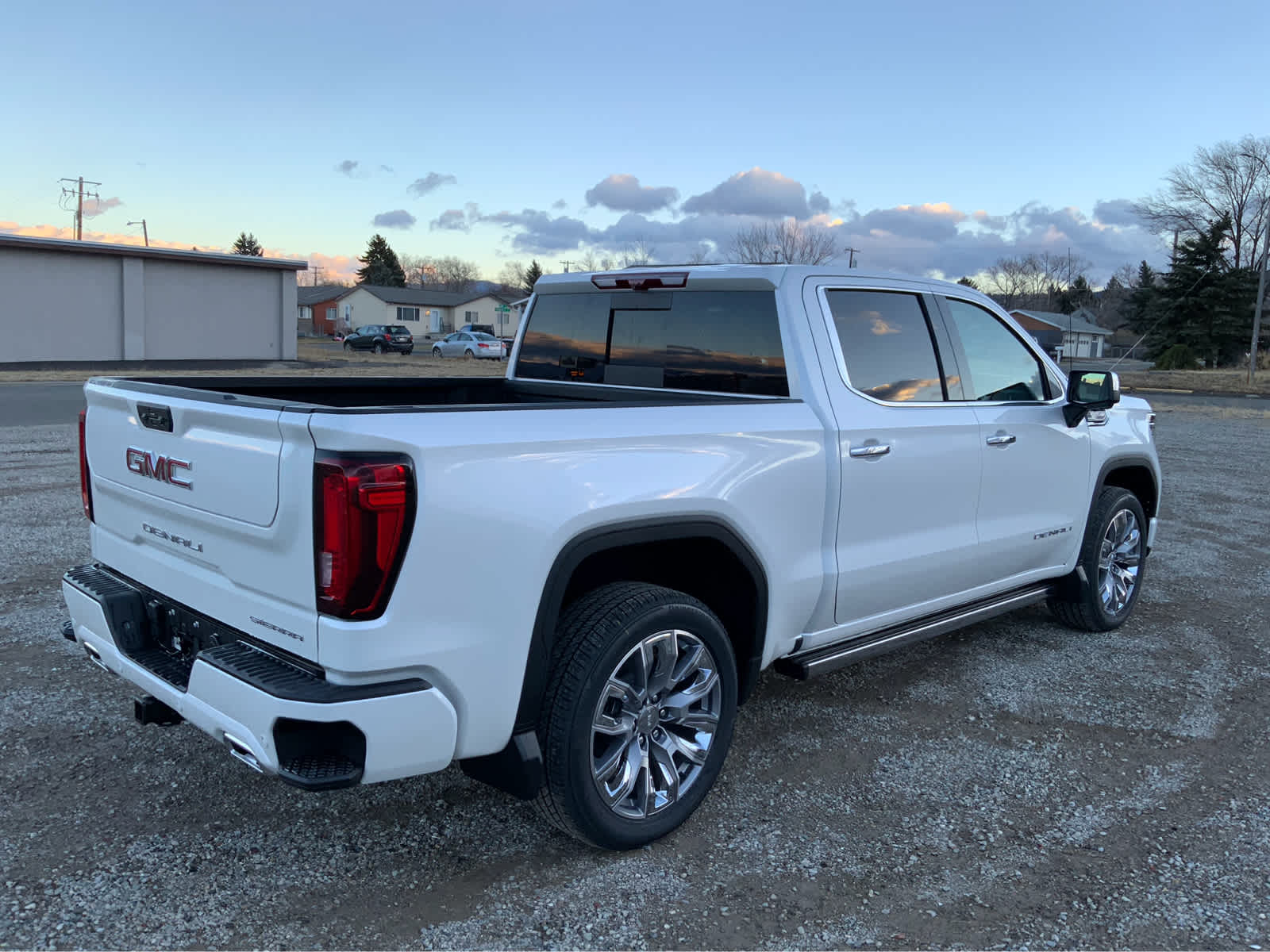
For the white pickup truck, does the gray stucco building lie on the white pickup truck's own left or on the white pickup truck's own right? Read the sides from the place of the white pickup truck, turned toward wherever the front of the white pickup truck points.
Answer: on the white pickup truck's own left

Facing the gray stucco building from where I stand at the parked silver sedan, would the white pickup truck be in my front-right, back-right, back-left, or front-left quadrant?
front-left

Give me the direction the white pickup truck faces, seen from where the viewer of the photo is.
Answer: facing away from the viewer and to the right of the viewer

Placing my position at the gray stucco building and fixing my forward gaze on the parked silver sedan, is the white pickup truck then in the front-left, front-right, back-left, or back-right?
back-right

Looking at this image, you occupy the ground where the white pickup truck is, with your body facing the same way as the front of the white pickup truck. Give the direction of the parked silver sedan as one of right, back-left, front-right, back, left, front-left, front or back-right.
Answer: front-left
